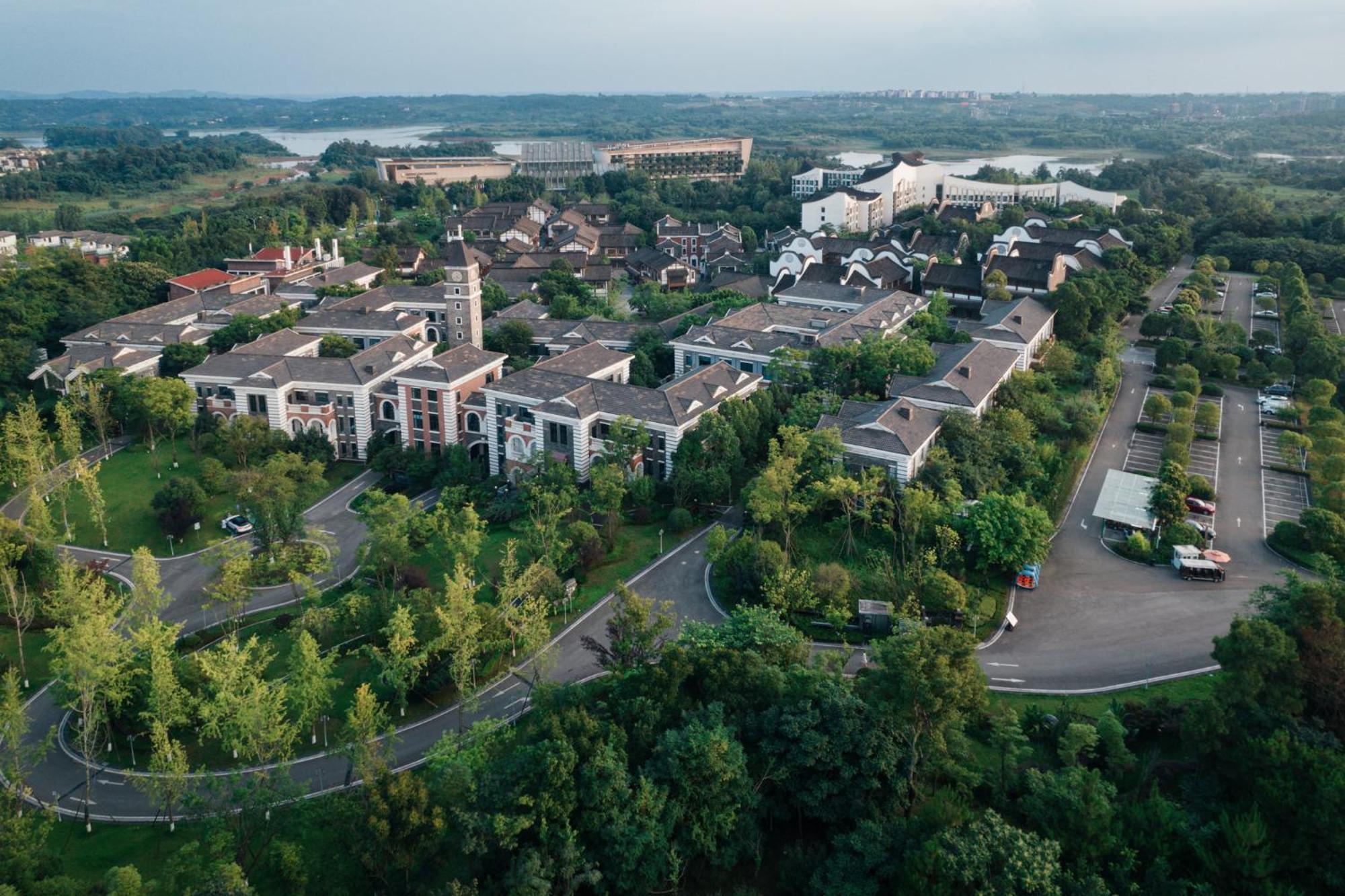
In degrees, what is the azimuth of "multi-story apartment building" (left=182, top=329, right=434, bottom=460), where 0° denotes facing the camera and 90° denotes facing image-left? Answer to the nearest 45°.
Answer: approximately 0°

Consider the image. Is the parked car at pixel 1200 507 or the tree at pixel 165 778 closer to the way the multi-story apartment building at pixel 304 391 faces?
the tree

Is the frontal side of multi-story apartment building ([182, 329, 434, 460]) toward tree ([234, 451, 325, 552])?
yes

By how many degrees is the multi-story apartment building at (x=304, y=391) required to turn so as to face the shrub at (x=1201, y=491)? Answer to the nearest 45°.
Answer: approximately 45° to its left

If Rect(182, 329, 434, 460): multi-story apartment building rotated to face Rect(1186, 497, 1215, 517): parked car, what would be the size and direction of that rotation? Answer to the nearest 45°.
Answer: approximately 45° to its left

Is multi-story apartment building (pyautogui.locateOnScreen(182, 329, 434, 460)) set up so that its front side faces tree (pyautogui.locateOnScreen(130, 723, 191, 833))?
yes

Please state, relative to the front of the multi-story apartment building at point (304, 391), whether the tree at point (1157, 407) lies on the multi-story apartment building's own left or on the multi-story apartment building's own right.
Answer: on the multi-story apartment building's own left

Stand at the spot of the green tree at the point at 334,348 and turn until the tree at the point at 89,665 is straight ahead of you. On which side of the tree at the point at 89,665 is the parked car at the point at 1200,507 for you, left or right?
left

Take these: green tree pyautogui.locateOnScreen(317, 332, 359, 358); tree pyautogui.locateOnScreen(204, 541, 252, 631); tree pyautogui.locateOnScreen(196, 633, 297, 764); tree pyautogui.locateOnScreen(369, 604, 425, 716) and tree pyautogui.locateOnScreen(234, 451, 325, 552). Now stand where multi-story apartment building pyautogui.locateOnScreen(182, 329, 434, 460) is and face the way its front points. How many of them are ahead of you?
4

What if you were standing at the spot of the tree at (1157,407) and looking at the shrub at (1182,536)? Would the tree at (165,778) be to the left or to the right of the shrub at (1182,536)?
right

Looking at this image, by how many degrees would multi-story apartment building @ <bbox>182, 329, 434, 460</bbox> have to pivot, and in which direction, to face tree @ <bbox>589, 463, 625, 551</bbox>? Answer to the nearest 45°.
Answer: approximately 45° to its left

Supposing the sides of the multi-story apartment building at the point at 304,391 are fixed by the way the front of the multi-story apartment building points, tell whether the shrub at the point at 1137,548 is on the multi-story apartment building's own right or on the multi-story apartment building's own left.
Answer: on the multi-story apartment building's own left

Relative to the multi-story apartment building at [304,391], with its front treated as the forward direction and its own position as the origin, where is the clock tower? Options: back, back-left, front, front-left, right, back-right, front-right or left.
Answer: back-left

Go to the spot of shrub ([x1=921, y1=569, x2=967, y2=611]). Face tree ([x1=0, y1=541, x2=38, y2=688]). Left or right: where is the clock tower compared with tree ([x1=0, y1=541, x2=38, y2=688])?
right

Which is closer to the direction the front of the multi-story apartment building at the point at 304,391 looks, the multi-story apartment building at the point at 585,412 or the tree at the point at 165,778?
the tree

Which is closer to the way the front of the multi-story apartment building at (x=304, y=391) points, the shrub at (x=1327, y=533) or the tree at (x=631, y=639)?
the tree

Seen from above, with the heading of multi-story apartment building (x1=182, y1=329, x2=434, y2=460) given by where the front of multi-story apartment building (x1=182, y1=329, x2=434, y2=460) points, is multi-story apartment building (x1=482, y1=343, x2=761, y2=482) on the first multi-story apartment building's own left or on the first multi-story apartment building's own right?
on the first multi-story apartment building's own left
